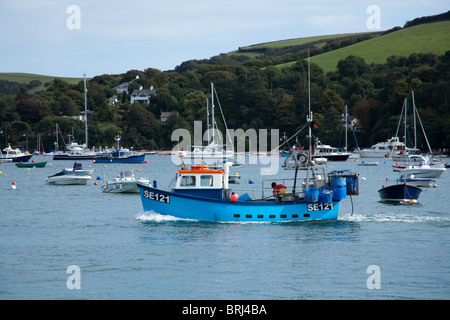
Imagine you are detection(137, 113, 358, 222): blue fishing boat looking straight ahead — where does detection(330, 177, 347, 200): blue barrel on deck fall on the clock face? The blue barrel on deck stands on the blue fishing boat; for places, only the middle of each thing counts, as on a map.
The blue barrel on deck is roughly at 6 o'clock from the blue fishing boat.

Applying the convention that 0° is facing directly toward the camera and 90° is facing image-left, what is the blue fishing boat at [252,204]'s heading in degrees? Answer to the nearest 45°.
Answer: approximately 90°
